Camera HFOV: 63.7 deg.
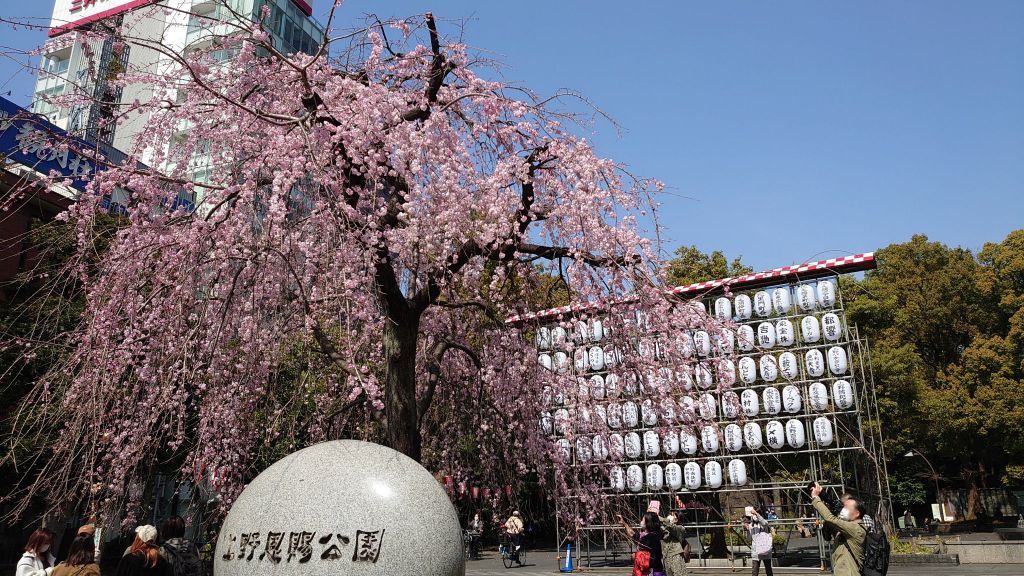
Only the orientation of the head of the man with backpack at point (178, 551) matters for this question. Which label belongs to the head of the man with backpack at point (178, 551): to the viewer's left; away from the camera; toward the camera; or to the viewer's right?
away from the camera

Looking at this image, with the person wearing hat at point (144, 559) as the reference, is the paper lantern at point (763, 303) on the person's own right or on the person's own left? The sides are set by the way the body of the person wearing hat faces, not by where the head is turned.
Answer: on the person's own right

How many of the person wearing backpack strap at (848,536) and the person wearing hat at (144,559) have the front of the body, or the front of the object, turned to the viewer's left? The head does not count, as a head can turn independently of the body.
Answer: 1

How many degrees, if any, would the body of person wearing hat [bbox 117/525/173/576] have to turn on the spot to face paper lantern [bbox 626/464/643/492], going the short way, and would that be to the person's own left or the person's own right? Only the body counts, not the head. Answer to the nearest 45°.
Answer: approximately 45° to the person's own right

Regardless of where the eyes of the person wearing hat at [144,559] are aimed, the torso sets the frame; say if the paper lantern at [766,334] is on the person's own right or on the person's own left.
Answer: on the person's own right

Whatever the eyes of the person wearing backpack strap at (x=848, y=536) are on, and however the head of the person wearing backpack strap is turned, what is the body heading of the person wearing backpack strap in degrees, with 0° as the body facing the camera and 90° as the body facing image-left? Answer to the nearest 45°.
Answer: approximately 90°

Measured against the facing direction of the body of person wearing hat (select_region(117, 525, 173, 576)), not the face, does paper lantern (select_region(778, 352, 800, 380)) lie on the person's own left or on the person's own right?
on the person's own right

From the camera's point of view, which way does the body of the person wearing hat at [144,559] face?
away from the camera
